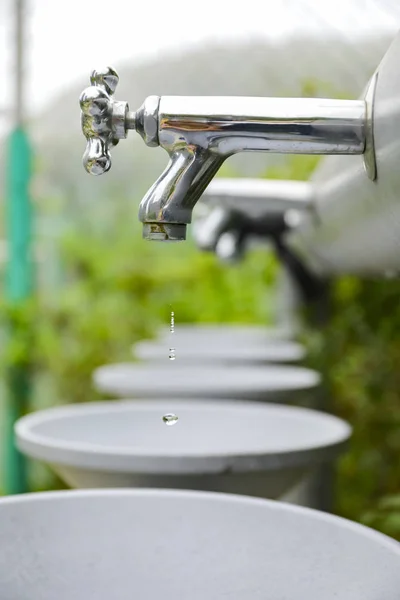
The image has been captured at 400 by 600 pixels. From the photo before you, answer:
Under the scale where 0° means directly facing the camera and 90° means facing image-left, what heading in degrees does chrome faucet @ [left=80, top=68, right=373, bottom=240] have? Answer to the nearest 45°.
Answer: approximately 90°

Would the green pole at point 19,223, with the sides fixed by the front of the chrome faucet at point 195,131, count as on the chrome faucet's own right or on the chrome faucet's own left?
on the chrome faucet's own right

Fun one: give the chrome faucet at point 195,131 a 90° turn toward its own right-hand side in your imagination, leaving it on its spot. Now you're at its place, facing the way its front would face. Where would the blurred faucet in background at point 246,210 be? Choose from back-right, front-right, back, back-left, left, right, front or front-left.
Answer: front
